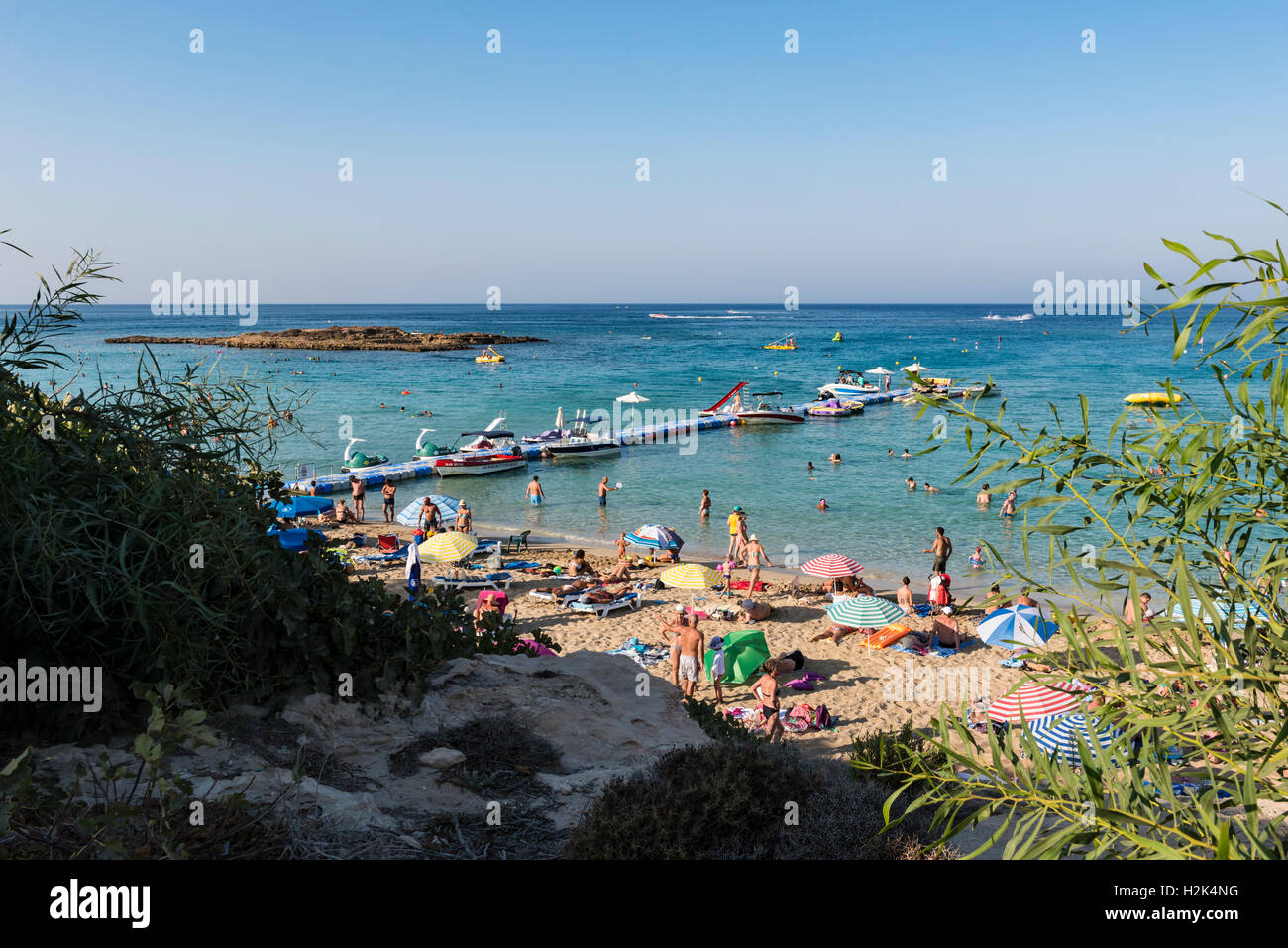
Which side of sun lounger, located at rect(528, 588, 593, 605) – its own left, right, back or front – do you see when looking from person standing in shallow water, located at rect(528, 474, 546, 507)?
right

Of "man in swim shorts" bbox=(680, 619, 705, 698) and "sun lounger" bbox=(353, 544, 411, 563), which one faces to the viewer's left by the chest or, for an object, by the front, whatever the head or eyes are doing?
the sun lounger

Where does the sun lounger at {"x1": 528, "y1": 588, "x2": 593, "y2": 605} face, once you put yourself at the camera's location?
facing to the left of the viewer

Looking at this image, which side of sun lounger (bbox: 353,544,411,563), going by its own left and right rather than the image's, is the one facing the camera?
left

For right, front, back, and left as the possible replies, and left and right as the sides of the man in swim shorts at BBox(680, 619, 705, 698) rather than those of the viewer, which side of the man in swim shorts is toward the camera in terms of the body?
back
